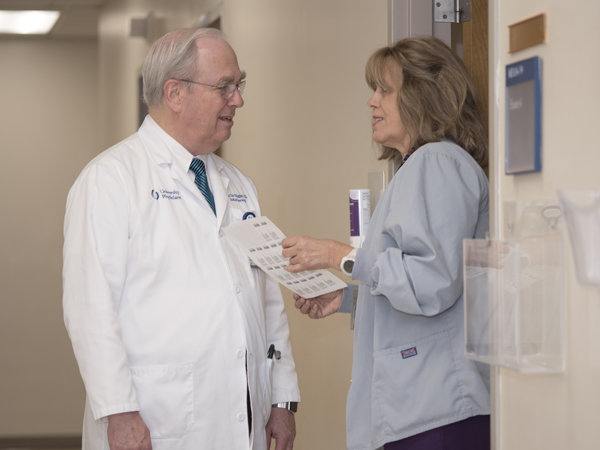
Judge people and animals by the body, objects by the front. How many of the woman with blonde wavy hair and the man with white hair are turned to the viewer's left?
1

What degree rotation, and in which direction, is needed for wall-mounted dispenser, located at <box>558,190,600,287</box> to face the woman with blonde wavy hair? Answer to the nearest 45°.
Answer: approximately 90° to its right

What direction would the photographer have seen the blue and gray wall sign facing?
facing the viewer and to the left of the viewer

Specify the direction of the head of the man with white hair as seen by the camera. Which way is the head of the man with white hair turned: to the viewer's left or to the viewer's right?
to the viewer's right

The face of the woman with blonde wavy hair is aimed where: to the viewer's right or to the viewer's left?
to the viewer's left

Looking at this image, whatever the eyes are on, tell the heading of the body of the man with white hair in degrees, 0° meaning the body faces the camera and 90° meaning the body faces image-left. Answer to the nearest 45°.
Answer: approximately 315°

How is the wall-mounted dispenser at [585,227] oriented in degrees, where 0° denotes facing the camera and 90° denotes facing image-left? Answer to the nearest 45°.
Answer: approximately 45°

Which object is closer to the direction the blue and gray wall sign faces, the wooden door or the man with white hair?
the man with white hair
